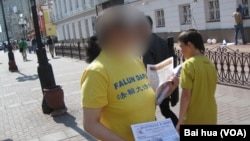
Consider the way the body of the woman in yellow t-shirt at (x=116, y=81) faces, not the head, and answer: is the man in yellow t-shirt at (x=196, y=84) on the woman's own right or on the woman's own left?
on the woman's own left

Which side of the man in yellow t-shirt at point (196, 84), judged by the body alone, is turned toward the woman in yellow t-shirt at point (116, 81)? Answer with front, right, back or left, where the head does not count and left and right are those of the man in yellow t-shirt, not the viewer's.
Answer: left
